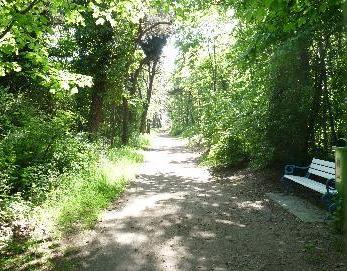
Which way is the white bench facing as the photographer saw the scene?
facing the viewer and to the left of the viewer

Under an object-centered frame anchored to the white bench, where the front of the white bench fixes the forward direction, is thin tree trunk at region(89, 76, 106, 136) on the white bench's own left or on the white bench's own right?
on the white bench's own right
